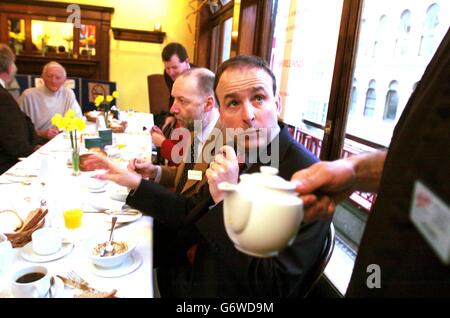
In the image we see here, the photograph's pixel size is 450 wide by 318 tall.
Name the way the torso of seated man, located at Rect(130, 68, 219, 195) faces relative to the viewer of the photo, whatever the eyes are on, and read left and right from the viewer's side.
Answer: facing to the left of the viewer

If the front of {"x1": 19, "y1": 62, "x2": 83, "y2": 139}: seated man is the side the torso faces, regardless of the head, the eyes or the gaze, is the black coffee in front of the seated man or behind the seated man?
in front

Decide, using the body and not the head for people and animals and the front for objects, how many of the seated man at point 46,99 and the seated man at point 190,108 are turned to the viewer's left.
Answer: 1

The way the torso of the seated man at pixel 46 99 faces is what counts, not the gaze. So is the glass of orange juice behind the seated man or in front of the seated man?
in front
